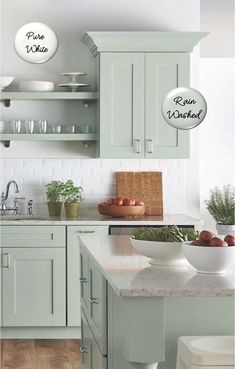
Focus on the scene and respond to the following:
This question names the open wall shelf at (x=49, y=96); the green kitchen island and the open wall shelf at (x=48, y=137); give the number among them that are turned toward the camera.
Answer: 2

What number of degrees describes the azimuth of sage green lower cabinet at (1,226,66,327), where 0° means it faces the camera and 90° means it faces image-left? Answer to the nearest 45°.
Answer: approximately 0°

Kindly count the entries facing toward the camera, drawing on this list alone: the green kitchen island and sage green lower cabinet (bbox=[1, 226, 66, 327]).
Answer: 1

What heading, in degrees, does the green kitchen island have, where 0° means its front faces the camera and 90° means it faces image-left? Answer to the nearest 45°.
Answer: approximately 90°

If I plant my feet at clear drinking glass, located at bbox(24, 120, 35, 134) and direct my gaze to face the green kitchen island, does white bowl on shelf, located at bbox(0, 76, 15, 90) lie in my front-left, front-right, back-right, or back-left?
back-right
